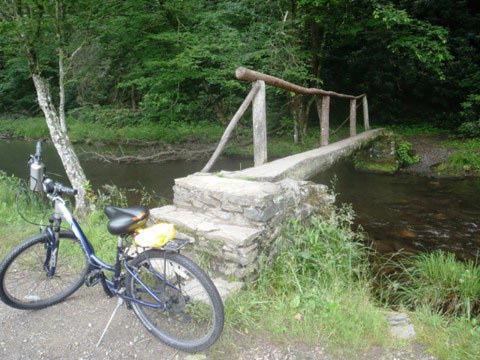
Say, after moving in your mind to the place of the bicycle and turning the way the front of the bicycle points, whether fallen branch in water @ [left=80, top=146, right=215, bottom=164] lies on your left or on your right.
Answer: on your right

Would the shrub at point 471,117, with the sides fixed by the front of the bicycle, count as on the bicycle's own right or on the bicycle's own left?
on the bicycle's own right

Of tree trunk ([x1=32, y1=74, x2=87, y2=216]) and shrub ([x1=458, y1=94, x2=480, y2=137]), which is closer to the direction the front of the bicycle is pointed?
the tree trunk

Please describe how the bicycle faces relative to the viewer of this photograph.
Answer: facing away from the viewer and to the left of the viewer

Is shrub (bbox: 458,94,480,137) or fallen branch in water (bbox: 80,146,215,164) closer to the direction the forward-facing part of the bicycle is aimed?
the fallen branch in water

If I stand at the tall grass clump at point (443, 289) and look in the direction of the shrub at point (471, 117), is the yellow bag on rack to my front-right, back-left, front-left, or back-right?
back-left

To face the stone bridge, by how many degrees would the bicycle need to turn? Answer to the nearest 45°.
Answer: approximately 90° to its right
